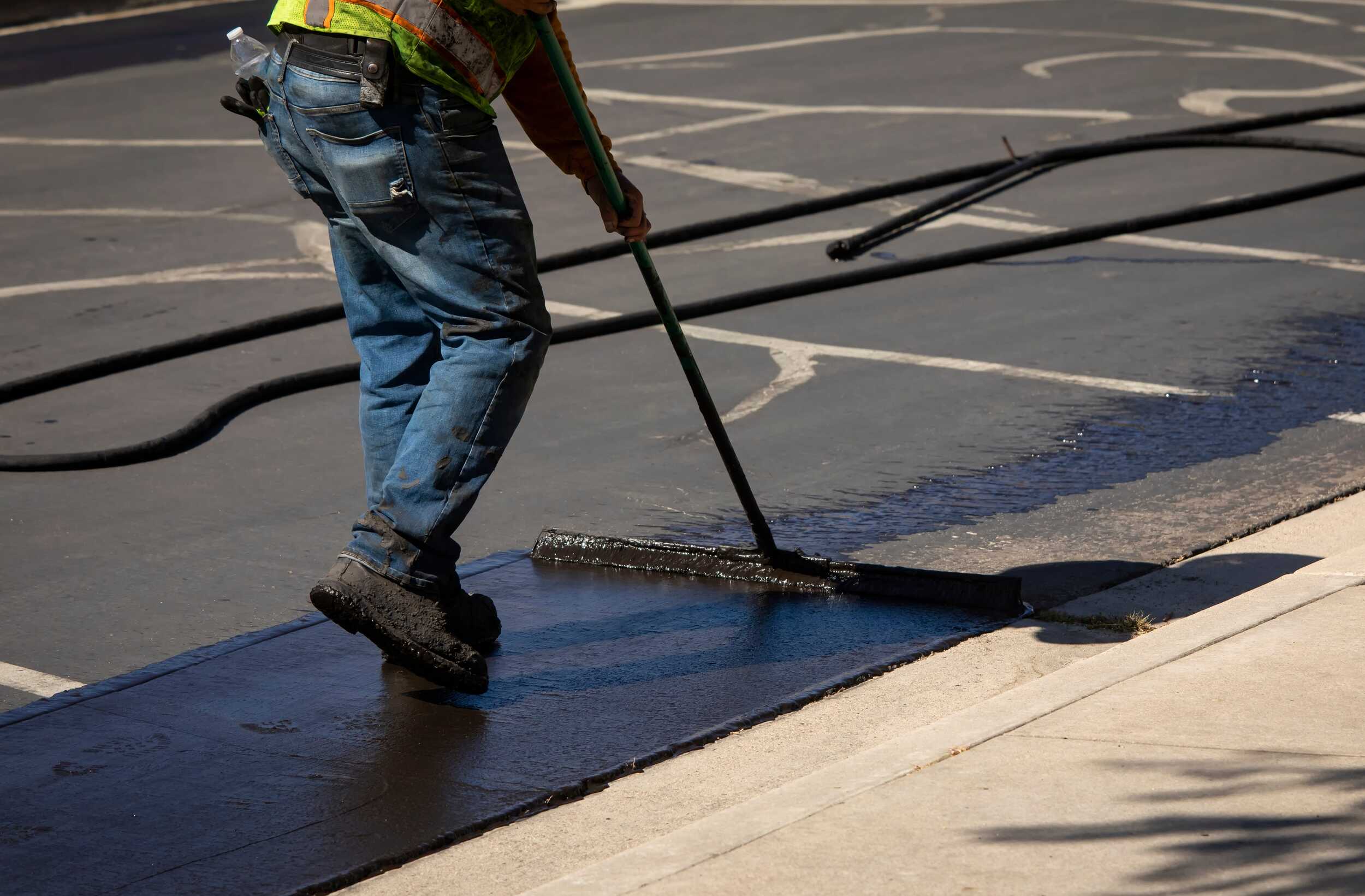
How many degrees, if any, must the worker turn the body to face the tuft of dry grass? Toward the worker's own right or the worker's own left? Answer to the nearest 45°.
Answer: approximately 45° to the worker's own right

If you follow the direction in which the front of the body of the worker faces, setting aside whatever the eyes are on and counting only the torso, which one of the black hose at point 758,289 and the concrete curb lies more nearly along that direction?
the black hose

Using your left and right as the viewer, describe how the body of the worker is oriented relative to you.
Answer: facing away from the viewer and to the right of the viewer

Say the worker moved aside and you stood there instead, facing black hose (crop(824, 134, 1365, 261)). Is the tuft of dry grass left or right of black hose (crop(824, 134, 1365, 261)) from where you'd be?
right
